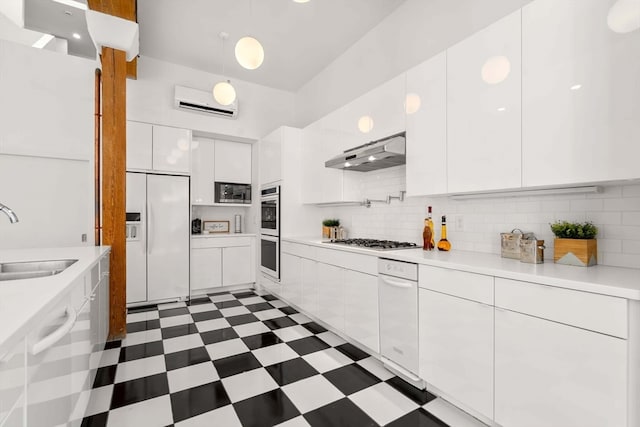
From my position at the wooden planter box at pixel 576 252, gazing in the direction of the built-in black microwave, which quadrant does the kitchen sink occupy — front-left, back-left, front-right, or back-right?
front-left

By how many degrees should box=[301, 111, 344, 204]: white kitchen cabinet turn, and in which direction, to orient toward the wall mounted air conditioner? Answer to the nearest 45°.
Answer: approximately 45° to its right

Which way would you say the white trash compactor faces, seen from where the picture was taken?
facing the viewer and to the left of the viewer

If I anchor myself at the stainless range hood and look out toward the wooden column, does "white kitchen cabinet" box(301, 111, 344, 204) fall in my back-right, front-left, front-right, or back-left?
front-right

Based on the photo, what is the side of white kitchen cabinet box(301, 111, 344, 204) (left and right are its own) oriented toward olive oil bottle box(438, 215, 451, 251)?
left

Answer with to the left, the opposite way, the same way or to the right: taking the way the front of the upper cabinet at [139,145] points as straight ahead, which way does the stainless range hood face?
to the right

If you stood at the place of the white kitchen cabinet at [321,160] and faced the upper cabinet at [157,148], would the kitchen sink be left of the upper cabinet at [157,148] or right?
left

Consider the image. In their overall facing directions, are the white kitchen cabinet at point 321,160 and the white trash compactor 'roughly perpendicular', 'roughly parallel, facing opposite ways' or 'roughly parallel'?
roughly parallel

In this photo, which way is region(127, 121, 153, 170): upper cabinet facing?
toward the camera

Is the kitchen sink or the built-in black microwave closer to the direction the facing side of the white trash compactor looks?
the kitchen sink

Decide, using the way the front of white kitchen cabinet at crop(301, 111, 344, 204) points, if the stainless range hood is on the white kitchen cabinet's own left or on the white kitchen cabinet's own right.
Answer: on the white kitchen cabinet's own left

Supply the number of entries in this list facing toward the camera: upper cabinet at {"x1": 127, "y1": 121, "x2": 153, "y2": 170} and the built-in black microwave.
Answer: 2

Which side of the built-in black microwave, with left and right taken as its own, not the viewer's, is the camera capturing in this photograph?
front

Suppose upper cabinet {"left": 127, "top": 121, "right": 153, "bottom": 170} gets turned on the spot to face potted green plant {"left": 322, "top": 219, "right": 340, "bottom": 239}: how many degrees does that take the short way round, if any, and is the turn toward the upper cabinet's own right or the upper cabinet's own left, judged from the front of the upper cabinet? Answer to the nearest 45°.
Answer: approximately 45° to the upper cabinet's own left

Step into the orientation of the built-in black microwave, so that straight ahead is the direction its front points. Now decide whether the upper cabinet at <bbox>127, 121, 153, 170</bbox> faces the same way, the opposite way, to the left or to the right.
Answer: the same way
